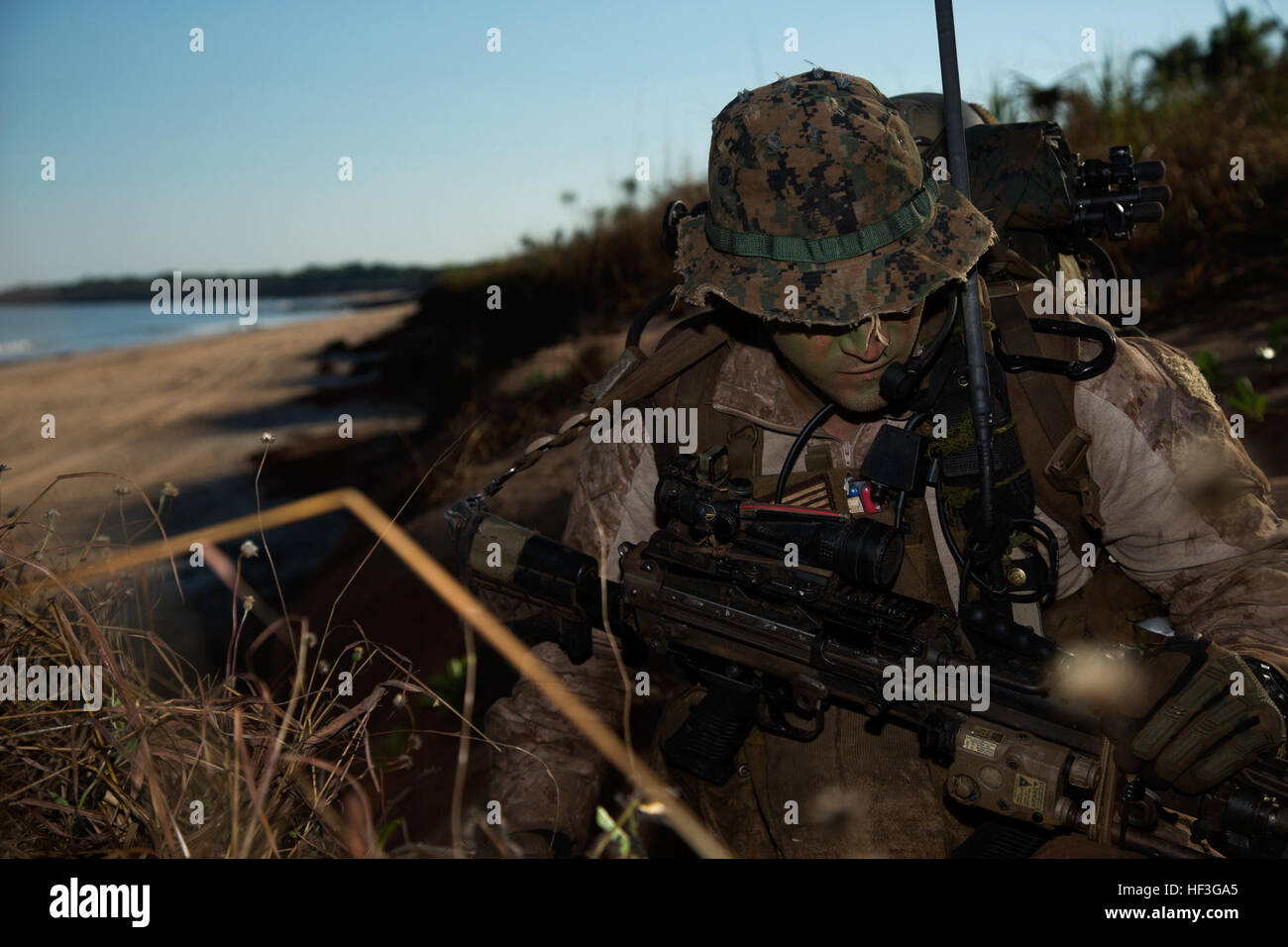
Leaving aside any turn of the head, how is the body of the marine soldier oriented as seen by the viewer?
toward the camera
